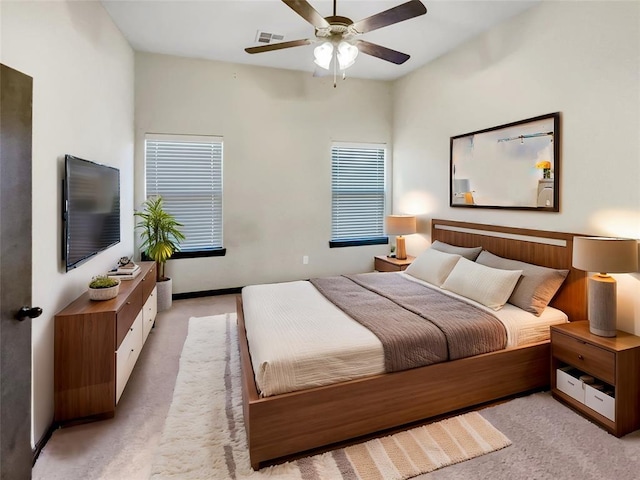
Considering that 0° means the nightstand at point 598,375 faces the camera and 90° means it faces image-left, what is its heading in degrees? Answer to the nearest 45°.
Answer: approximately 45°

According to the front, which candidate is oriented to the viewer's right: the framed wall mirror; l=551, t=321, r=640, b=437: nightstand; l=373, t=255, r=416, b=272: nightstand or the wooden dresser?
the wooden dresser

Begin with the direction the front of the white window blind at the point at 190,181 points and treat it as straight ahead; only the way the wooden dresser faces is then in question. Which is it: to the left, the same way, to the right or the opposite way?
to the left

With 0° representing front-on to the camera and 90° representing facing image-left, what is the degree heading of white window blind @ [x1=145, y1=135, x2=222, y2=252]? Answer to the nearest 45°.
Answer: approximately 0°

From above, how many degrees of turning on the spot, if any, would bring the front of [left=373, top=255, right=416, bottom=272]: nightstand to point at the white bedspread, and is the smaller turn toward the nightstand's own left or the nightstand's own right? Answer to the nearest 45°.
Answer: approximately 45° to the nightstand's own left

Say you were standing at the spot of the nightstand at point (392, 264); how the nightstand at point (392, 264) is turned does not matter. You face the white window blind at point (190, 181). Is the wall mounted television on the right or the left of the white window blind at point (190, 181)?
left

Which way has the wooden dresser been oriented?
to the viewer's right

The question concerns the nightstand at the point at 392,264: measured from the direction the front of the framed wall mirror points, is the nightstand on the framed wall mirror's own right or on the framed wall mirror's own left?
on the framed wall mirror's own right

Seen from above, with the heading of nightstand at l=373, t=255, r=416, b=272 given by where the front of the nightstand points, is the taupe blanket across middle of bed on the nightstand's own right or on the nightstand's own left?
on the nightstand's own left
